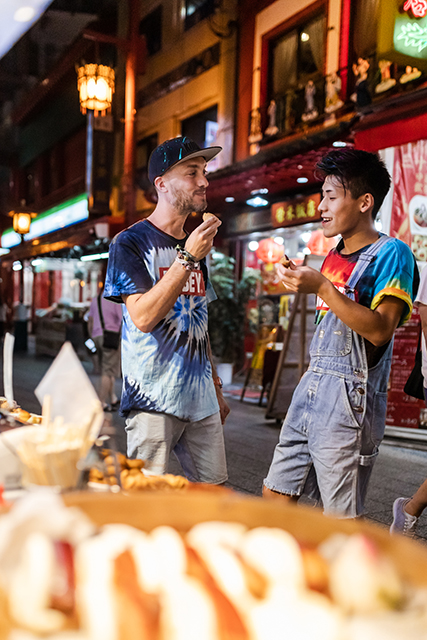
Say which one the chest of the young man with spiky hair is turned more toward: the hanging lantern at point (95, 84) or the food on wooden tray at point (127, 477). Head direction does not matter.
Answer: the food on wooden tray

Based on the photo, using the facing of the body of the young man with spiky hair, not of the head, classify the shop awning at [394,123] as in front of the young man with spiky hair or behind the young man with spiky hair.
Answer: behind

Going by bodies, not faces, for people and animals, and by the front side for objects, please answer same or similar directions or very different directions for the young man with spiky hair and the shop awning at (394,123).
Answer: same or similar directions

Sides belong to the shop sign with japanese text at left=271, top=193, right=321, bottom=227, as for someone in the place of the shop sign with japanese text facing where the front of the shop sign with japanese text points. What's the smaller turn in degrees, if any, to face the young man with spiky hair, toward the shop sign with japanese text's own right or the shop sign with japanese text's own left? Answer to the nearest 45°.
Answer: approximately 45° to the shop sign with japanese text's own left

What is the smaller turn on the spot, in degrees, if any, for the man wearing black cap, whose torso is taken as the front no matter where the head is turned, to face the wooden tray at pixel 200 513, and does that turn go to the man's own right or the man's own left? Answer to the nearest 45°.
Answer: approximately 45° to the man's own right

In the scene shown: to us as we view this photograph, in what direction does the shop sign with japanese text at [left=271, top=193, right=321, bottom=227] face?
facing the viewer and to the left of the viewer

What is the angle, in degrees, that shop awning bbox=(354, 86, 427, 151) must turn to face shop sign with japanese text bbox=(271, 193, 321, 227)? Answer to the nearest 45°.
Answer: approximately 90° to its right

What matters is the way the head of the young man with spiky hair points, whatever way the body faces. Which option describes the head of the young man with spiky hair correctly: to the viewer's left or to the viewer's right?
to the viewer's left

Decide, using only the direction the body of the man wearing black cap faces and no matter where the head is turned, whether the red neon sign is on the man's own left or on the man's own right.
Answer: on the man's own left

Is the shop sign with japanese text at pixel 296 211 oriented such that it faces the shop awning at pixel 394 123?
no

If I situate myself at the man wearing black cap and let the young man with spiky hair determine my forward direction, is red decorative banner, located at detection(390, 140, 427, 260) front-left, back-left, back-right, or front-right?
front-left

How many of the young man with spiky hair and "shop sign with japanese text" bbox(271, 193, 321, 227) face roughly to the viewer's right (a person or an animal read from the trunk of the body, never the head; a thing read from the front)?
0

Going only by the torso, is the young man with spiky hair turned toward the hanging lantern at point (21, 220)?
no

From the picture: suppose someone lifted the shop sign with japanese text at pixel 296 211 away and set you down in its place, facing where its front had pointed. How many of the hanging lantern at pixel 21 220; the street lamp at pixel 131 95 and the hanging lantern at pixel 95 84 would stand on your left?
0

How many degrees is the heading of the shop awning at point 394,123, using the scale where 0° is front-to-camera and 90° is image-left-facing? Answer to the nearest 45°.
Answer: approximately 45°

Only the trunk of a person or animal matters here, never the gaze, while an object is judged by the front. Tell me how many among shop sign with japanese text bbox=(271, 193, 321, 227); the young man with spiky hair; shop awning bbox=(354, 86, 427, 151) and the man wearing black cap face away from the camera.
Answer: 0

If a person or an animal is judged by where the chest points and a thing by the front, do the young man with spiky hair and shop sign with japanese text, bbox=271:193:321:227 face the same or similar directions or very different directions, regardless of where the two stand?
same or similar directions

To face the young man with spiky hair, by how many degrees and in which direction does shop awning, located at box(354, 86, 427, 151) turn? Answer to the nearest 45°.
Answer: approximately 45° to its left
